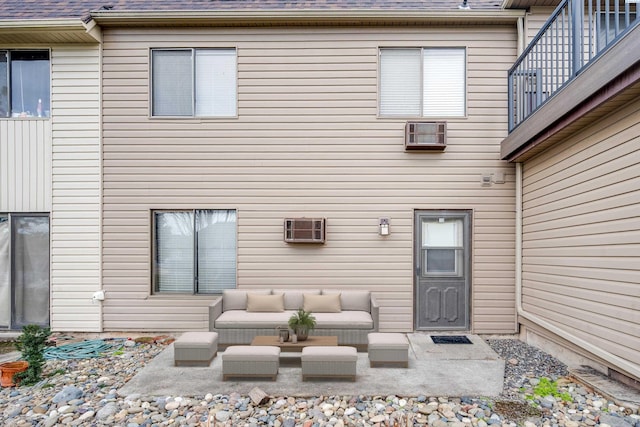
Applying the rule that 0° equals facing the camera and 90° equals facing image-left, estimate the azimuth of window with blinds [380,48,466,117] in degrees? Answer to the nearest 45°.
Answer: approximately 0°

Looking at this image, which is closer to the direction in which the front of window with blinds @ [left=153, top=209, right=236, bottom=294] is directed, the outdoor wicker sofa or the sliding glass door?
the outdoor wicker sofa
